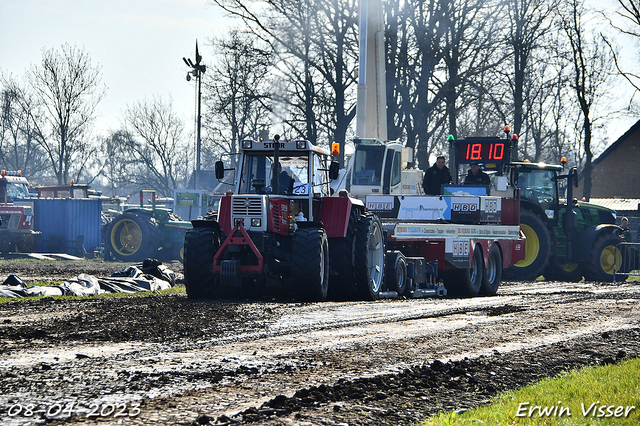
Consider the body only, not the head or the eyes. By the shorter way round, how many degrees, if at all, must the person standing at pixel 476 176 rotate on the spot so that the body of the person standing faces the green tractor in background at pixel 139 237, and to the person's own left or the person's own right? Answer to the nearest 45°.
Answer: approximately 90° to the person's own right

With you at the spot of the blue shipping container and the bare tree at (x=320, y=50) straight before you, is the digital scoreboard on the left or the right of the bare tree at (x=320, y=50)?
right

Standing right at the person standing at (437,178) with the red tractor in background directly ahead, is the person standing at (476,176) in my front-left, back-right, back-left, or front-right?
back-right

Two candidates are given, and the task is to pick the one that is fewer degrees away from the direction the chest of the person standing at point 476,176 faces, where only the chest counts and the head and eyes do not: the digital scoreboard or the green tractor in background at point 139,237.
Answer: the green tractor in background

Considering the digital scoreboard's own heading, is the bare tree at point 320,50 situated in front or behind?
behind

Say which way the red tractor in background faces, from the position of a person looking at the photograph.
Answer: facing the viewer and to the right of the viewer

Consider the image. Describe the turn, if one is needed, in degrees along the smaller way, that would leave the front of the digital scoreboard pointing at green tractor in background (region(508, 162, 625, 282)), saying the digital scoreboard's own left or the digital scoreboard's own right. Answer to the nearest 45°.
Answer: approximately 135° to the digital scoreboard's own left
